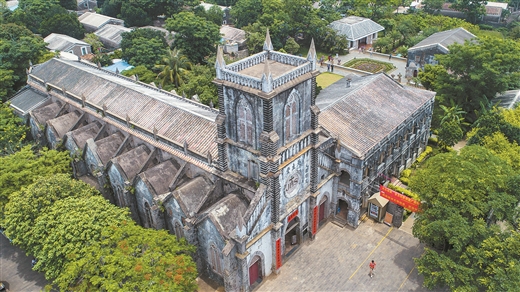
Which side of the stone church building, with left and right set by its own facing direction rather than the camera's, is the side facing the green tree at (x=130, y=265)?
right

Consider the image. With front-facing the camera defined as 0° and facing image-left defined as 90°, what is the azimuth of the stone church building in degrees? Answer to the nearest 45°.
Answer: approximately 315°

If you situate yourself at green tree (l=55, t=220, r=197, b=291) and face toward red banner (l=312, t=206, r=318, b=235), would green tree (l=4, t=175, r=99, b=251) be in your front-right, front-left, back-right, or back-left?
back-left

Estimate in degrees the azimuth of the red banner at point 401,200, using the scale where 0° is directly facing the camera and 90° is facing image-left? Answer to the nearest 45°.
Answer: approximately 45°

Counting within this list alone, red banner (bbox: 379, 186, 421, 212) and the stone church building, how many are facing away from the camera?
0
